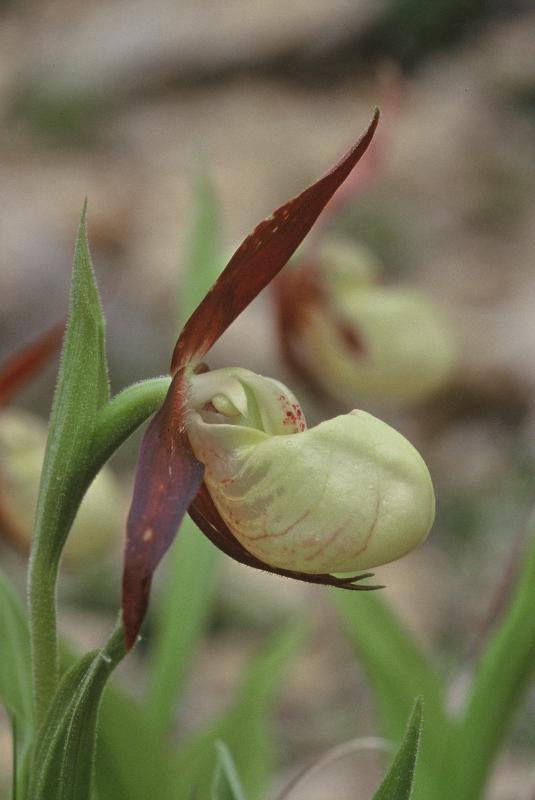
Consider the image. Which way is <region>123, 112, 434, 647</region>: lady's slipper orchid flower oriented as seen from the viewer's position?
to the viewer's right

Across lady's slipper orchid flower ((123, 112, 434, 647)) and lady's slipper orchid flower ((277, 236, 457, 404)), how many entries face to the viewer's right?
2

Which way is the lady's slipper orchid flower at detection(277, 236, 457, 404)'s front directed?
to the viewer's right

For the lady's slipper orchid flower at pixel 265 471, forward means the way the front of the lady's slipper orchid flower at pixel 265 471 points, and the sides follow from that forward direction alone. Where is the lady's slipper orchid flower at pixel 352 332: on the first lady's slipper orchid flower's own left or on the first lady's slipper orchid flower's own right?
on the first lady's slipper orchid flower's own left

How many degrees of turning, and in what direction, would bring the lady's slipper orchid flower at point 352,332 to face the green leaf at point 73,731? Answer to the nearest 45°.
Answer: approximately 90° to its right
